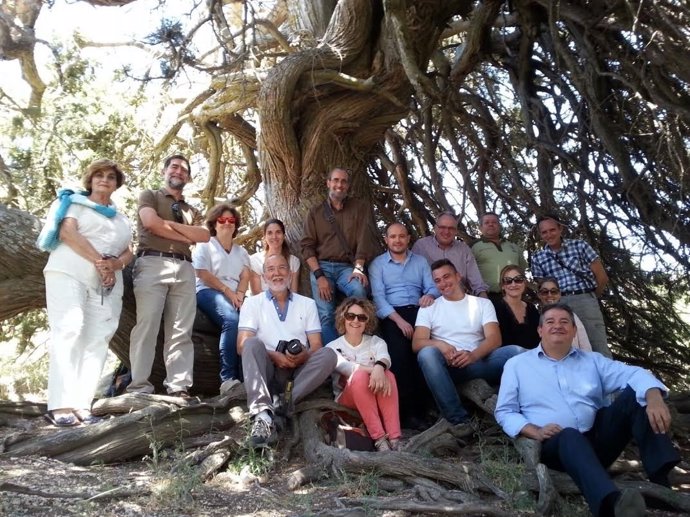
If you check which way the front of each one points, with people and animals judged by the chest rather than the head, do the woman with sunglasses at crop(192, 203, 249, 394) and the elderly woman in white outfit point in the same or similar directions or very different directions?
same or similar directions

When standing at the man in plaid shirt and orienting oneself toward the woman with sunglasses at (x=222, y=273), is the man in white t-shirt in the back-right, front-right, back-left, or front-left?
front-left

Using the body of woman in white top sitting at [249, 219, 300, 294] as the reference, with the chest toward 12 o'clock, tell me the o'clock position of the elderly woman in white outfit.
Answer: The elderly woman in white outfit is roughly at 2 o'clock from the woman in white top sitting.

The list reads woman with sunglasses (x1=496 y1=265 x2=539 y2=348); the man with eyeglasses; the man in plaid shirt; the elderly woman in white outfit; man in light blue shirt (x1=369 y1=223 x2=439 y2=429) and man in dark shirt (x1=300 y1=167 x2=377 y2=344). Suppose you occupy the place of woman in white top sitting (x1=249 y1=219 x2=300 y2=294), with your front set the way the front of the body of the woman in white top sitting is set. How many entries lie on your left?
5

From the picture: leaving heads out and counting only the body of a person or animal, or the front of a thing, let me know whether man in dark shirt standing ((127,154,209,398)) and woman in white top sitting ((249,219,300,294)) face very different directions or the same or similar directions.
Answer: same or similar directions

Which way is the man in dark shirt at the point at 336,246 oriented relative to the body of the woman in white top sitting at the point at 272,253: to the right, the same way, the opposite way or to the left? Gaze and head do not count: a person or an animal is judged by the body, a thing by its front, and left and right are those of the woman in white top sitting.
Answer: the same way

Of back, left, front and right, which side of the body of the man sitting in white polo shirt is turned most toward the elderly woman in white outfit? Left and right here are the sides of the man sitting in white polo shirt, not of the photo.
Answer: right

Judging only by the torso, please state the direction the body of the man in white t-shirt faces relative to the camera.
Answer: toward the camera

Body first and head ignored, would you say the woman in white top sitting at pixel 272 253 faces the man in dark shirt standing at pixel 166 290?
no

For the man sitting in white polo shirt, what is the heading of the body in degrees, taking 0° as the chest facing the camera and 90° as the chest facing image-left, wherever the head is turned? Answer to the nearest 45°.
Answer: approximately 0°

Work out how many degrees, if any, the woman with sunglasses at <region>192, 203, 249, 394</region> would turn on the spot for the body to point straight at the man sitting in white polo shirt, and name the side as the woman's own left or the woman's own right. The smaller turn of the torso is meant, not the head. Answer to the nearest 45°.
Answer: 0° — they already face them

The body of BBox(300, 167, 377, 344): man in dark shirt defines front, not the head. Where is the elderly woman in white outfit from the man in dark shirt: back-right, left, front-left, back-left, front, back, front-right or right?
front-right

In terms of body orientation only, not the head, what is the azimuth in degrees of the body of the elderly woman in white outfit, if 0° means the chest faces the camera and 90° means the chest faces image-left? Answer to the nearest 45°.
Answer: approximately 315°

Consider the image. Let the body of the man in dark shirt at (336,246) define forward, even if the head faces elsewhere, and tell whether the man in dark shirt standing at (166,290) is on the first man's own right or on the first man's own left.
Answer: on the first man's own right

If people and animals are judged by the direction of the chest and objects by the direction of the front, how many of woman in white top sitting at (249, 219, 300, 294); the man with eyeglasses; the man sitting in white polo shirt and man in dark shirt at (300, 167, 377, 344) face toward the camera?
4

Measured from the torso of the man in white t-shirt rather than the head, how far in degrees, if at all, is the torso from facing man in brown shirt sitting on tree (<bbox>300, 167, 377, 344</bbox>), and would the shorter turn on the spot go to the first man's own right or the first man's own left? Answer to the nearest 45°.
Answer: approximately 135° to the first man's own right

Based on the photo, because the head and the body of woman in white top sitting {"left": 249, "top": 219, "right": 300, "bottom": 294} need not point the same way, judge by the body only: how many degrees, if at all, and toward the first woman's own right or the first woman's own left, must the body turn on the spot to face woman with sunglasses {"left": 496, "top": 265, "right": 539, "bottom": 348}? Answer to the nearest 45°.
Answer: approximately 90° to the first woman's own left

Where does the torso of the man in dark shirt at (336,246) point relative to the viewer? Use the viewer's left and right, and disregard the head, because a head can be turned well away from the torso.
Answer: facing the viewer

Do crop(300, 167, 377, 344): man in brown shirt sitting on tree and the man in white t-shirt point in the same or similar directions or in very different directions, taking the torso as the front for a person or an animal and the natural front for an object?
same or similar directions

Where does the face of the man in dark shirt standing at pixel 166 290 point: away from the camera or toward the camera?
toward the camera
